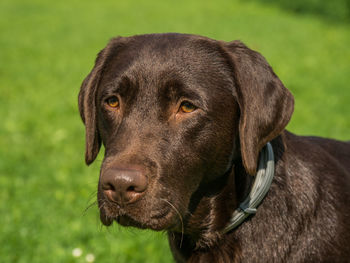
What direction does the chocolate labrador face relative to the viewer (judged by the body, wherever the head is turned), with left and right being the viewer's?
facing the viewer and to the left of the viewer
